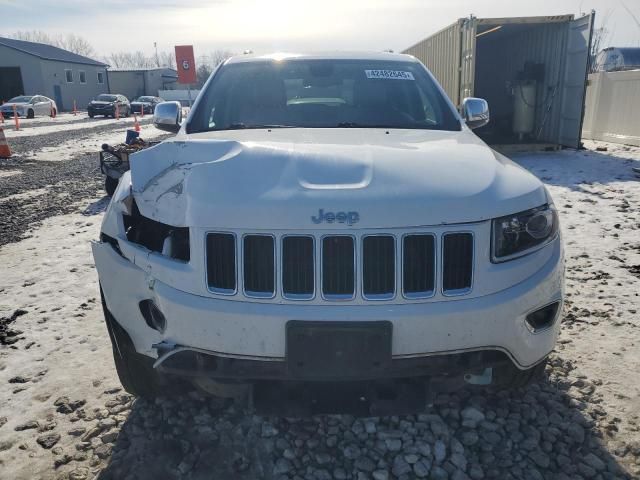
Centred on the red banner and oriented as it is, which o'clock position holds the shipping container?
The shipping container is roughly at 10 o'clock from the red banner.

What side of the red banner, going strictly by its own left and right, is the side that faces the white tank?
left

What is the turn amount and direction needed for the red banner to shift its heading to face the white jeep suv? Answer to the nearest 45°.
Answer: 0° — it already faces it

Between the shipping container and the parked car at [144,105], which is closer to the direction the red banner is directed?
the shipping container

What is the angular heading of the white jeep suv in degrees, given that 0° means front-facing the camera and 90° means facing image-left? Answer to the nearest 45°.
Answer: approximately 0°

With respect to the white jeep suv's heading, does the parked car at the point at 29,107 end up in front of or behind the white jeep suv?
behind

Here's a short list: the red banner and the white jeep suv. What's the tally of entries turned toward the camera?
2

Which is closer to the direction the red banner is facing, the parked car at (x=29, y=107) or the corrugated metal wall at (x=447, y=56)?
the corrugated metal wall

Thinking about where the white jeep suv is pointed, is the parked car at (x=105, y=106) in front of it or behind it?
behind

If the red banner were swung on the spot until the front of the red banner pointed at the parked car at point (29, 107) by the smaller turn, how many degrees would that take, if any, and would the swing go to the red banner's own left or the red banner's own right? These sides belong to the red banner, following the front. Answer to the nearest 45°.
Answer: approximately 135° to the red banner's own right

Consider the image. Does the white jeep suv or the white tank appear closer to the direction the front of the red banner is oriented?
the white jeep suv

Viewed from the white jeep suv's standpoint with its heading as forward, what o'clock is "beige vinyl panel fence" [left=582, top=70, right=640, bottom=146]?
The beige vinyl panel fence is roughly at 7 o'clock from the white jeep suv.

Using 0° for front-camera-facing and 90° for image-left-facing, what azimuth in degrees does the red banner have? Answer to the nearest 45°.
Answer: approximately 0°
